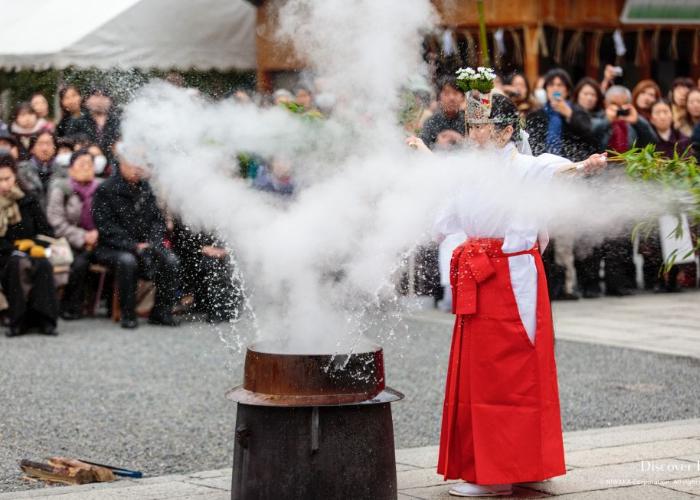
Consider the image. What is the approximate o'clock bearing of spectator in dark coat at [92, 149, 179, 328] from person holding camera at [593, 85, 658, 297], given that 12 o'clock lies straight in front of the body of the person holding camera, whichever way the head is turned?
The spectator in dark coat is roughly at 2 o'clock from the person holding camera.

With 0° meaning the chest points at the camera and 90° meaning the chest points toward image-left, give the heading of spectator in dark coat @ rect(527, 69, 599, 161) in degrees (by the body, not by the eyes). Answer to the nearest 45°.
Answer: approximately 0°

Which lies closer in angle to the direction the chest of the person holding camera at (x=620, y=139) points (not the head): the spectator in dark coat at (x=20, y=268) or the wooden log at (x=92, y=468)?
the wooden log

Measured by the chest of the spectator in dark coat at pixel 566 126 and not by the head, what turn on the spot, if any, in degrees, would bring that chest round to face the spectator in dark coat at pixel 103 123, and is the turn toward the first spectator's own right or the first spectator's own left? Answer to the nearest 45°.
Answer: approximately 90° to the first spectator's own right

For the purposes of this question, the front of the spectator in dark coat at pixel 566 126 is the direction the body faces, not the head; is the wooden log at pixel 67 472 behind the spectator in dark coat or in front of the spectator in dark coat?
in front

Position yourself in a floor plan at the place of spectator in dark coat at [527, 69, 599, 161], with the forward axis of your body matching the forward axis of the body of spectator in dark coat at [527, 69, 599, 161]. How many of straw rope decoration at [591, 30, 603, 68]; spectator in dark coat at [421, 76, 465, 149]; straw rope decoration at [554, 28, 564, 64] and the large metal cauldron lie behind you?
2

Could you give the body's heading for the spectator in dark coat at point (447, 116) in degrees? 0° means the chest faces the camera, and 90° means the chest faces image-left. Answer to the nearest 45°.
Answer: approximately 0°

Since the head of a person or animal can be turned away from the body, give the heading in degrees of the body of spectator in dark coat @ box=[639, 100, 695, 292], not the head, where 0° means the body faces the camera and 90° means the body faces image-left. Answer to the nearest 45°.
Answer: approximately 45°
